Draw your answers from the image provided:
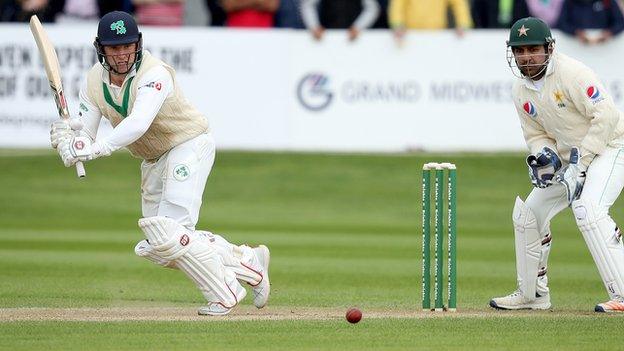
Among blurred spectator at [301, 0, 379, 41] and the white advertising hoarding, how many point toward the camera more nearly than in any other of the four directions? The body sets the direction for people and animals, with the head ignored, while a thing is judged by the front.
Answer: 2

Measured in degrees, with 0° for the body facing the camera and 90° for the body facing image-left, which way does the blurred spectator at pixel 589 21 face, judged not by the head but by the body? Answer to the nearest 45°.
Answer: approximately 0°

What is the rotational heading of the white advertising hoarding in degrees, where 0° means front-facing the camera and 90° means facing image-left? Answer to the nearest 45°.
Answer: approximately 0°

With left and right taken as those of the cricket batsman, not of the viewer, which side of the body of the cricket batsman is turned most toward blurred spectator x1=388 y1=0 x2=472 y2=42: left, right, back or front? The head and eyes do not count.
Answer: back

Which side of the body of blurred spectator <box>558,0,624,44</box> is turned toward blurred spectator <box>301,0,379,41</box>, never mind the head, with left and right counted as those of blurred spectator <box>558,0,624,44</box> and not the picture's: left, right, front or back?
right

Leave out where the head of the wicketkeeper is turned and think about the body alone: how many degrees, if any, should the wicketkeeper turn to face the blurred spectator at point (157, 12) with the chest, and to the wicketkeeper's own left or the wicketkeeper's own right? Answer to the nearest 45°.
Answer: approximately 90° to the wicketkeeper's own right

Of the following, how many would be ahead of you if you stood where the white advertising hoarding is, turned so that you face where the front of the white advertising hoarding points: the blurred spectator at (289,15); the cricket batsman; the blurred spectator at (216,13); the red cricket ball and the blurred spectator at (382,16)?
2
